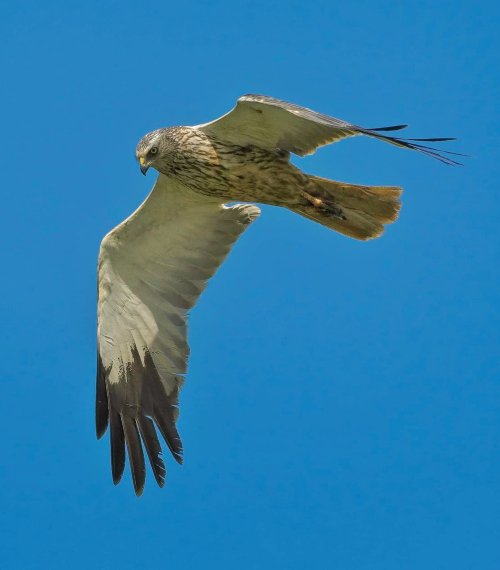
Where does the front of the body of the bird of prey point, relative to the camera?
to the viewer's left
